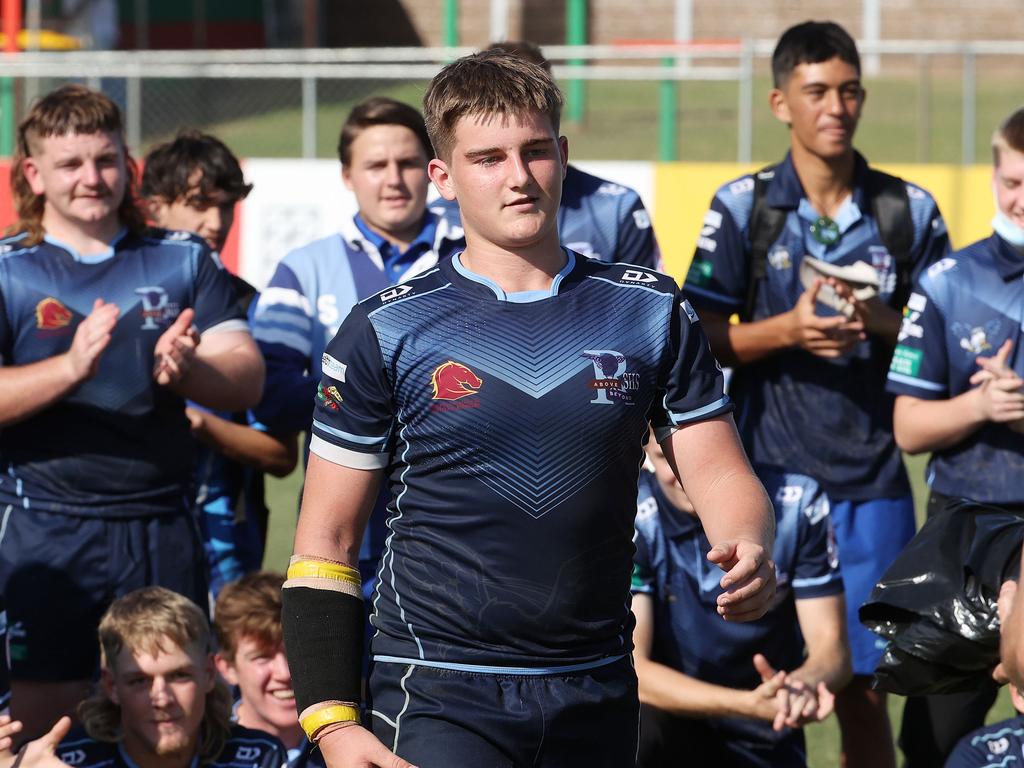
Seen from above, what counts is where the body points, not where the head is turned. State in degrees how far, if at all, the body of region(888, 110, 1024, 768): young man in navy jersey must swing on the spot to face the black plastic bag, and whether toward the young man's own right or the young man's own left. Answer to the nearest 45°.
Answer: approximately 45° to the young man's own right

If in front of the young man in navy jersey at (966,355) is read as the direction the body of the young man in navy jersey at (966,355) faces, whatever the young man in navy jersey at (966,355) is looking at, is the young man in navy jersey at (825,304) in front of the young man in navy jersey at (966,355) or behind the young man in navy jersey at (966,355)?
behind

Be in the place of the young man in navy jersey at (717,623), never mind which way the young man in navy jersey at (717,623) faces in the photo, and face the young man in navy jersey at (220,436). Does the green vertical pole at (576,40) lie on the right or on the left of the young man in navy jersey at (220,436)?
right

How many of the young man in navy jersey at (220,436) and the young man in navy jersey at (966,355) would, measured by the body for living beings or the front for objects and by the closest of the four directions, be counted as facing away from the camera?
0

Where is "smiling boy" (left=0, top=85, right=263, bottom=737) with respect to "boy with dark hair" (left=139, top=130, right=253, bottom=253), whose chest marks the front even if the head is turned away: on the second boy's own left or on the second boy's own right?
on the second boy's own right

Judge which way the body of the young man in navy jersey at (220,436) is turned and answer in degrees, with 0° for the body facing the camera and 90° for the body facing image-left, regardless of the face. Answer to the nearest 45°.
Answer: approximately 315°

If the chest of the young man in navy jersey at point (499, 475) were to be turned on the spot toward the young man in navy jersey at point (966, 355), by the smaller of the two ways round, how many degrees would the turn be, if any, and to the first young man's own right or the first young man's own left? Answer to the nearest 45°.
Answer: approximately 135° to the first young man's own left

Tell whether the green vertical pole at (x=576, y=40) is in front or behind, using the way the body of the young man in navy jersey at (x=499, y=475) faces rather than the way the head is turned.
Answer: behind
